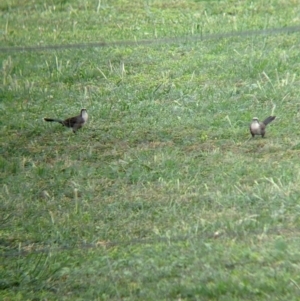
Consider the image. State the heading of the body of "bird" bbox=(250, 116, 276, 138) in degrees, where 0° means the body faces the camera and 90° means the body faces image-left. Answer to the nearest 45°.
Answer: approximately 45°

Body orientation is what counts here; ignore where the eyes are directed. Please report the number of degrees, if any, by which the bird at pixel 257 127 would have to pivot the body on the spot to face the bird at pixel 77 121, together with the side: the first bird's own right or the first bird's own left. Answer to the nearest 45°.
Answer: approximately 45° to the first bird's own right

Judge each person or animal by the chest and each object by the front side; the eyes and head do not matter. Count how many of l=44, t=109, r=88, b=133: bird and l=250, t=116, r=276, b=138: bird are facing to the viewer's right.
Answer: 1

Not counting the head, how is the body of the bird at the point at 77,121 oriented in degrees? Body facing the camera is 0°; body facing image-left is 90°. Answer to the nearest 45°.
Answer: approximately 270°
